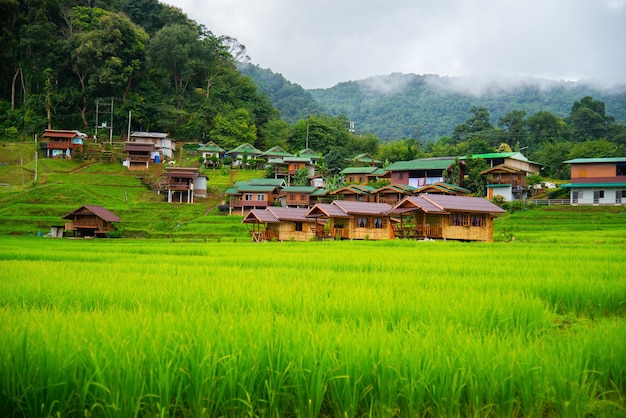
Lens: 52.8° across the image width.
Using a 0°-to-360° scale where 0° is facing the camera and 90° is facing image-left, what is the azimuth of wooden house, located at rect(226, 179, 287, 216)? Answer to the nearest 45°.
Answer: approximately 0°

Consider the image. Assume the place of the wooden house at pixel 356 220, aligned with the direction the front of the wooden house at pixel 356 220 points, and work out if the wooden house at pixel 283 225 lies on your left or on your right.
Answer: on your right

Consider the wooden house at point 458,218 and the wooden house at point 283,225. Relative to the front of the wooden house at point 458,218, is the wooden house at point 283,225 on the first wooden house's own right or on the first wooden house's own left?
on the first wooden house's own right

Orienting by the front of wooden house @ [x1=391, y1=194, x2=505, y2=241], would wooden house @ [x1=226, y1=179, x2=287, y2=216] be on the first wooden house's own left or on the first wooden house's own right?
on the first wooden house's own right

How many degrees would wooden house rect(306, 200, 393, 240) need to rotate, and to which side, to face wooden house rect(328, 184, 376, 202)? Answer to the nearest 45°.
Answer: approximately 135° to its right

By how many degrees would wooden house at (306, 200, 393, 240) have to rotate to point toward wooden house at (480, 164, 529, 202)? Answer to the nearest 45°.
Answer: approximately 180°

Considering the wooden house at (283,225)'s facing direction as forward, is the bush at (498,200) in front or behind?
behind

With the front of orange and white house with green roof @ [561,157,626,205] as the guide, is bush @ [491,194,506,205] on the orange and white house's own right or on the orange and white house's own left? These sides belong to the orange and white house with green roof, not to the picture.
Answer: on the orange and white house's own right

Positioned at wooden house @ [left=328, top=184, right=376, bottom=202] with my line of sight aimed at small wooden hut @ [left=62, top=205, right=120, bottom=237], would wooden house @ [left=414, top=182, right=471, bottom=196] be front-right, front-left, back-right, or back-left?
back-left

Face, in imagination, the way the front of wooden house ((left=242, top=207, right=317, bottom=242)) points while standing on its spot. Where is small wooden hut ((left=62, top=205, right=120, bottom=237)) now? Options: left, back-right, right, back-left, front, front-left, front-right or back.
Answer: front-right

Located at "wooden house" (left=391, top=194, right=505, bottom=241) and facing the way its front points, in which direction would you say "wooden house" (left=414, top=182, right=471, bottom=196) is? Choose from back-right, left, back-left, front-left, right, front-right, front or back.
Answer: back-right

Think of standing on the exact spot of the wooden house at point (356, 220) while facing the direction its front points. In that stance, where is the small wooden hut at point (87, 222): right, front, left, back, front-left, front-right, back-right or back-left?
front-right

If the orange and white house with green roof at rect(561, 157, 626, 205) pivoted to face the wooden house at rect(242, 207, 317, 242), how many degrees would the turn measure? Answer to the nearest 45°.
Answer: approximately 45° to its right

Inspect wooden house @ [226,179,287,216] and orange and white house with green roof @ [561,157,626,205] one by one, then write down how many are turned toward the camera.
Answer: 2
